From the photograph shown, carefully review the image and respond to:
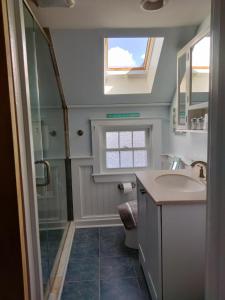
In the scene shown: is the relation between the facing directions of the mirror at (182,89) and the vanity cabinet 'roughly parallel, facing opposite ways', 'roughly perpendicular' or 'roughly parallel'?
roughly parallel

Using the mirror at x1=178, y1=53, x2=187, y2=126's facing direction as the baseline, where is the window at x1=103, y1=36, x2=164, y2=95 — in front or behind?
in front

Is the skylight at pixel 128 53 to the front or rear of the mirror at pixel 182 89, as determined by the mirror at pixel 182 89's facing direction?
to the front

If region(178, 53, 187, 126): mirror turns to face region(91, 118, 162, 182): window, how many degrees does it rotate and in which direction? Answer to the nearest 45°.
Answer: approximately 45° to its right

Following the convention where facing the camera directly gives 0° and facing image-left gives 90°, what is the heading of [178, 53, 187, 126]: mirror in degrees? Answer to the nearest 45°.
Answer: approximately 90°

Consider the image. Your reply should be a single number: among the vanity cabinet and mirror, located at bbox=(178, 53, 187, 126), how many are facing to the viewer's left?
2

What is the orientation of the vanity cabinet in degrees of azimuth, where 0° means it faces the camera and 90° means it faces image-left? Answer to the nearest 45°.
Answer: approximately 90°
